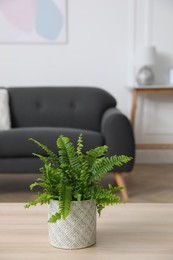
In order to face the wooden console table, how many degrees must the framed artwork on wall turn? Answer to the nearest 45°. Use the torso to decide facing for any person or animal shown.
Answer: approximately 90° to its left

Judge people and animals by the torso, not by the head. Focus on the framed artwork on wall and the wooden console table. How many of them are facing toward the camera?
2

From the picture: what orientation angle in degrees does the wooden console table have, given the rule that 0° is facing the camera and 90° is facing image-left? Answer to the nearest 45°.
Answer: approximately 0°

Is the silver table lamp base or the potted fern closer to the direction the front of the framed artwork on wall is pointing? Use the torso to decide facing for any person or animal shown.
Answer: the potted fern

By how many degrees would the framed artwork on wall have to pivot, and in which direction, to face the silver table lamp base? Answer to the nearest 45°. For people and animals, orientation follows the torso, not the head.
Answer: approximately 90° to its left

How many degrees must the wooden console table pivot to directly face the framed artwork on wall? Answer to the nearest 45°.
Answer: approximately 90° to its right

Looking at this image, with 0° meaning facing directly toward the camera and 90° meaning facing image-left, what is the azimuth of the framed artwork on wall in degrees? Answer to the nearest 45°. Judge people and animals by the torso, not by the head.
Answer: approximately 0°

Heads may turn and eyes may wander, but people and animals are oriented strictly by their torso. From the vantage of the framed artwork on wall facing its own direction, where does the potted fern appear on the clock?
The potted fern is roughly at 12 o'clock from the framed artwork on wall.

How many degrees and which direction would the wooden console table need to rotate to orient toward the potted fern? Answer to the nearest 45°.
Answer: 0° — it already faces it
